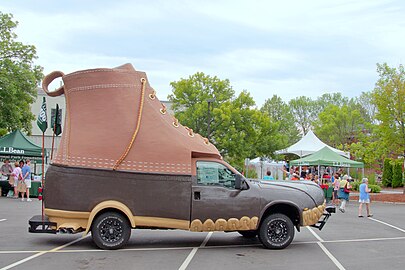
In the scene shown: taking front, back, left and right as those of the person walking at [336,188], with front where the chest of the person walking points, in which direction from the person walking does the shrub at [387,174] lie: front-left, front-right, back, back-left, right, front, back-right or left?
front-left

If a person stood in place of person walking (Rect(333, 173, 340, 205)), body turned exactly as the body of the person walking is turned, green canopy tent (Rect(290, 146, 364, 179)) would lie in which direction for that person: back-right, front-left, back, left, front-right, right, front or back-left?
right

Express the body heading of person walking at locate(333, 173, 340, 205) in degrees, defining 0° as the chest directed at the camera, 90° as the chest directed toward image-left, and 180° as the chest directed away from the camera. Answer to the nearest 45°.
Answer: approximately 90°

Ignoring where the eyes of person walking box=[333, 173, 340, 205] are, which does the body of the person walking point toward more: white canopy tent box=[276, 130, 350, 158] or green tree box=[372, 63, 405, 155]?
the white canopy tent
